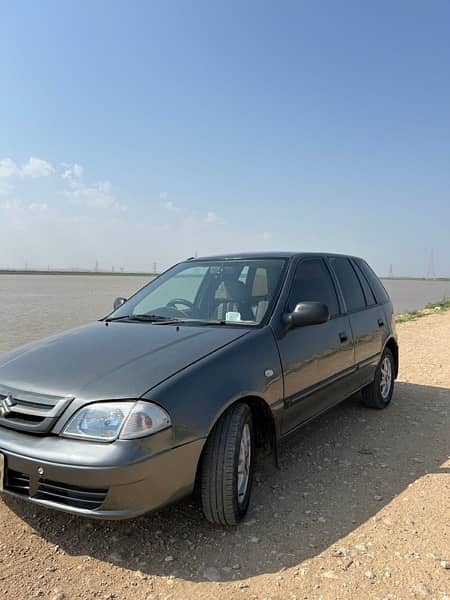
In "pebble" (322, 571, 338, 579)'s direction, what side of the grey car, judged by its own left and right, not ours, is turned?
left

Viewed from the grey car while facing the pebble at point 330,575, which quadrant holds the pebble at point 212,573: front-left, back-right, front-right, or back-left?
front-right

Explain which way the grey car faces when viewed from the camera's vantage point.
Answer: facing the viewer and to the left of the viewer

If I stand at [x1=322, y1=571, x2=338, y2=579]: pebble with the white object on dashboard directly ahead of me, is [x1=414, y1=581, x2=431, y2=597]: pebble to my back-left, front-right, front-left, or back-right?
back-right

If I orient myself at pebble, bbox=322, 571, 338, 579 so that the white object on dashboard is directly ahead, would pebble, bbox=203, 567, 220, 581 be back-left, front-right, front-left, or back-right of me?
front-left

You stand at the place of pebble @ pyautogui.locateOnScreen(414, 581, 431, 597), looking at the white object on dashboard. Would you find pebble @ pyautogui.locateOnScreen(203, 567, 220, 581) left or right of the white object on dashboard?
left

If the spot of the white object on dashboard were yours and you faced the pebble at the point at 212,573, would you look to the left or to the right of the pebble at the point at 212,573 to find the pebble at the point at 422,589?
left

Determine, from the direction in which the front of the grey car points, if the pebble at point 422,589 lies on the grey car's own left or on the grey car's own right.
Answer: on the grey car's own left
